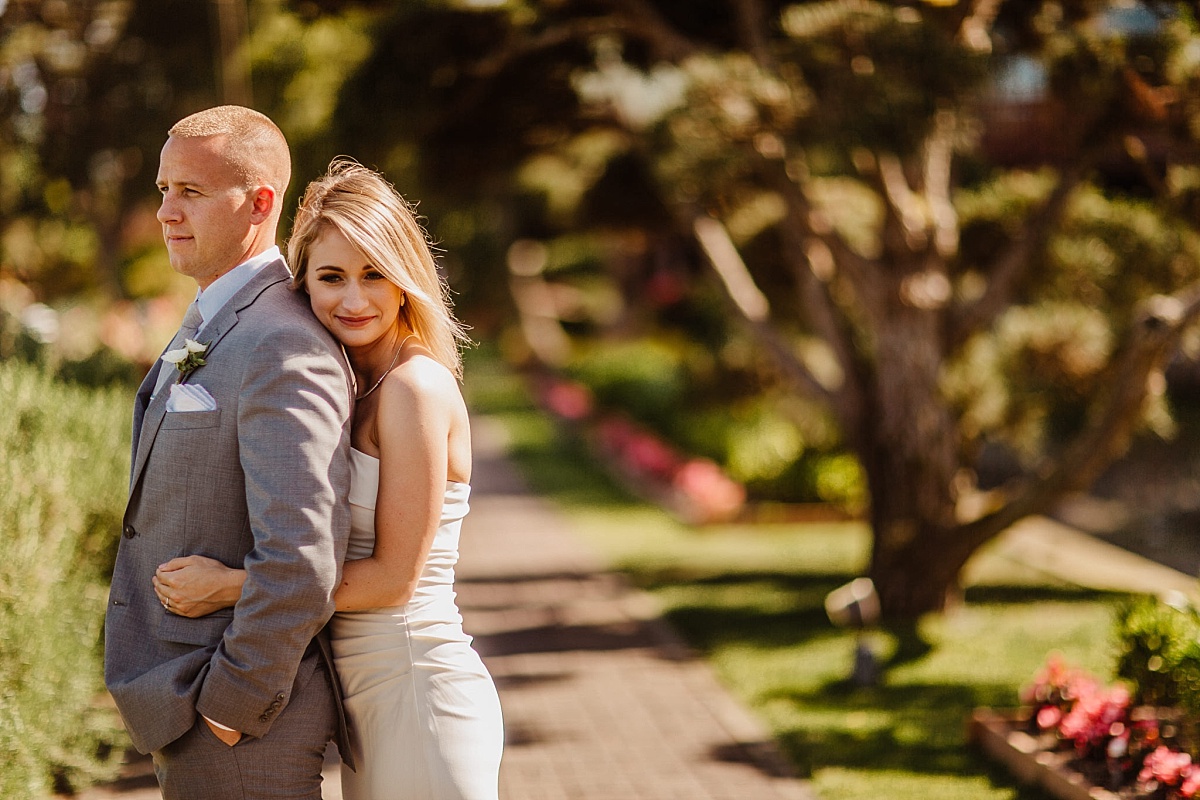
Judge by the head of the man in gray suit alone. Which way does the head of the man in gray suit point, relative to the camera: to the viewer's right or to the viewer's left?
to the viewer's left

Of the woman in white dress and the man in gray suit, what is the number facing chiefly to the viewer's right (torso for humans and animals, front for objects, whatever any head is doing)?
0

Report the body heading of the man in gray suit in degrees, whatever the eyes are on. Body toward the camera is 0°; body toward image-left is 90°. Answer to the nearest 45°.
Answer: approximately 45°

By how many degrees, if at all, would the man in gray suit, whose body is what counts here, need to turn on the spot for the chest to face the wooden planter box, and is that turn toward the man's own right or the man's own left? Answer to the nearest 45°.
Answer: approximately 180°

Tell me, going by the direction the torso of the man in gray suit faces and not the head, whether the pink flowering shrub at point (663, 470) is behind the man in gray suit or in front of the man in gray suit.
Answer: behind

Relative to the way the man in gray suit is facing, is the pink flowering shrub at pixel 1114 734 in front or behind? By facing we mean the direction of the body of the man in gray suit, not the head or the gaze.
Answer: behind

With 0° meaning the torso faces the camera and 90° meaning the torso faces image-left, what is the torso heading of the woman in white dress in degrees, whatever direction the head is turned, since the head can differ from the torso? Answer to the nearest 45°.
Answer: approximately 90°

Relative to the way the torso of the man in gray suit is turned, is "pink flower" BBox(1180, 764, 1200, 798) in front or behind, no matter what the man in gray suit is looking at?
behind

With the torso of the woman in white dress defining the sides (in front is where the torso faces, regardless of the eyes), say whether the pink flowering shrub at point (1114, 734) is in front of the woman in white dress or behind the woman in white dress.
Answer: behind

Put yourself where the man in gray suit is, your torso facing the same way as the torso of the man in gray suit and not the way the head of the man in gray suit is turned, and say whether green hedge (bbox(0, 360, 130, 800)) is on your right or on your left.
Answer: on your right
